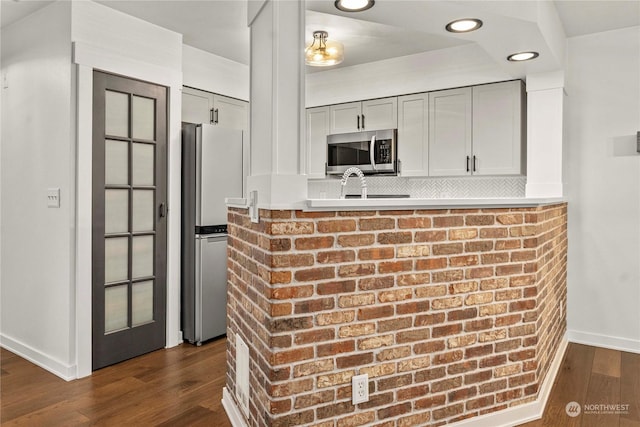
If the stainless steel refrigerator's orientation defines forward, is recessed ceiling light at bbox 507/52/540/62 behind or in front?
in front

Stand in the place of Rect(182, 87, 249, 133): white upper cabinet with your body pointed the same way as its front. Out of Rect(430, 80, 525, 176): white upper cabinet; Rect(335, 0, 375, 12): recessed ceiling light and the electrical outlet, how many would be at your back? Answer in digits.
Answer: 0

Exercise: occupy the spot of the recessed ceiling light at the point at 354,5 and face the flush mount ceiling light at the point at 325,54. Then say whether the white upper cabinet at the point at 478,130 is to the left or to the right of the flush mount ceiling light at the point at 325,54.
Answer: right

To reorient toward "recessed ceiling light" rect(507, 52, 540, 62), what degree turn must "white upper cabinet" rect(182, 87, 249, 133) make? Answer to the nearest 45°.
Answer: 0° — it already faces it

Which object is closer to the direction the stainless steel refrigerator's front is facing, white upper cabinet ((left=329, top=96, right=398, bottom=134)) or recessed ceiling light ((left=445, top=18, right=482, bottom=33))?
the recessed ceiling light

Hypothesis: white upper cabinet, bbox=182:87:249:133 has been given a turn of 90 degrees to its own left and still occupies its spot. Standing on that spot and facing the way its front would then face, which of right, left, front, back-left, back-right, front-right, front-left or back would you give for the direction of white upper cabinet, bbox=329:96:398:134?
front-right

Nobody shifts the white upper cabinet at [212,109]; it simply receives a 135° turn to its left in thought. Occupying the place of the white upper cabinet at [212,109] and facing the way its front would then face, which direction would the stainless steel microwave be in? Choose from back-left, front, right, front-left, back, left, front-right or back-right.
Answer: right

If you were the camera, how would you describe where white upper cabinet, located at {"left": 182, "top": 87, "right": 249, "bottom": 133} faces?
facing the viewer and to the right of the viewer

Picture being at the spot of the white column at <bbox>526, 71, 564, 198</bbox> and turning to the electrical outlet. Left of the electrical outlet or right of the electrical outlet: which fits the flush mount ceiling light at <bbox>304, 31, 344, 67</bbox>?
right

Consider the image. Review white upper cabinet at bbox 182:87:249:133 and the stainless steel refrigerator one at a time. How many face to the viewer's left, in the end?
0

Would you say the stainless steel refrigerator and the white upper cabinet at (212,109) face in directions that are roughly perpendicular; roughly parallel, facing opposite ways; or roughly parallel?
roughly parallel

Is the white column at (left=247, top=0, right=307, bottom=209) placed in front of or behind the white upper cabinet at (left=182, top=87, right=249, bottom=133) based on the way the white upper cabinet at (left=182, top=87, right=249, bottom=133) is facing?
in front
